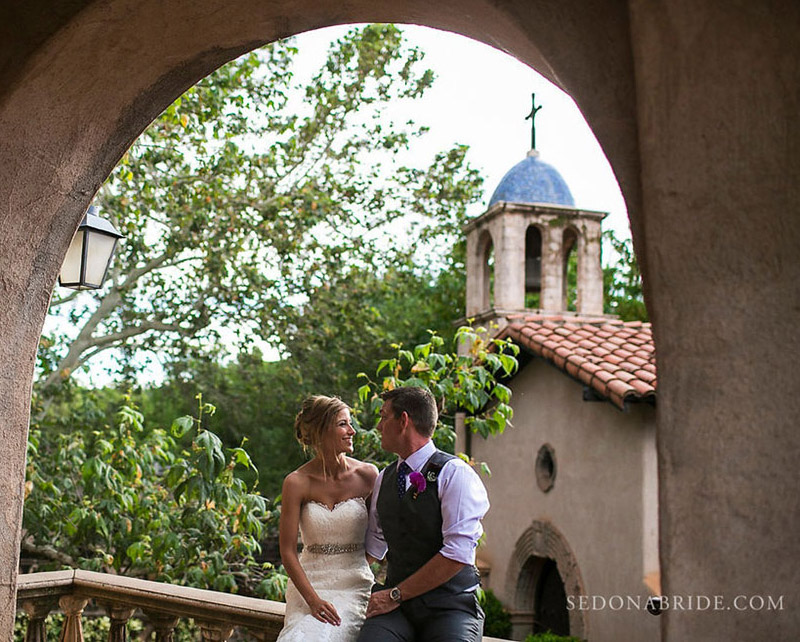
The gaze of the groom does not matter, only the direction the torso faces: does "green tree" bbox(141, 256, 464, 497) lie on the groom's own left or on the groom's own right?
on the groom's own right

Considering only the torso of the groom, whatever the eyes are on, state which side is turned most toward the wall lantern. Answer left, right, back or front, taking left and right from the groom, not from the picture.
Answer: right

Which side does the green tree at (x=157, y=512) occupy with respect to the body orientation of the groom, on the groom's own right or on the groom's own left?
on the groom's own right

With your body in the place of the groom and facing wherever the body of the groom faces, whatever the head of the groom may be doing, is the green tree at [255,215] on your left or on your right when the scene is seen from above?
on your right

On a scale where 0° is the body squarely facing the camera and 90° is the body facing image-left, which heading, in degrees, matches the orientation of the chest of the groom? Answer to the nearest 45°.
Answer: approximately 45°

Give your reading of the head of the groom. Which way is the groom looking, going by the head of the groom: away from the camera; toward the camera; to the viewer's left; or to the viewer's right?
to the viewer's left
